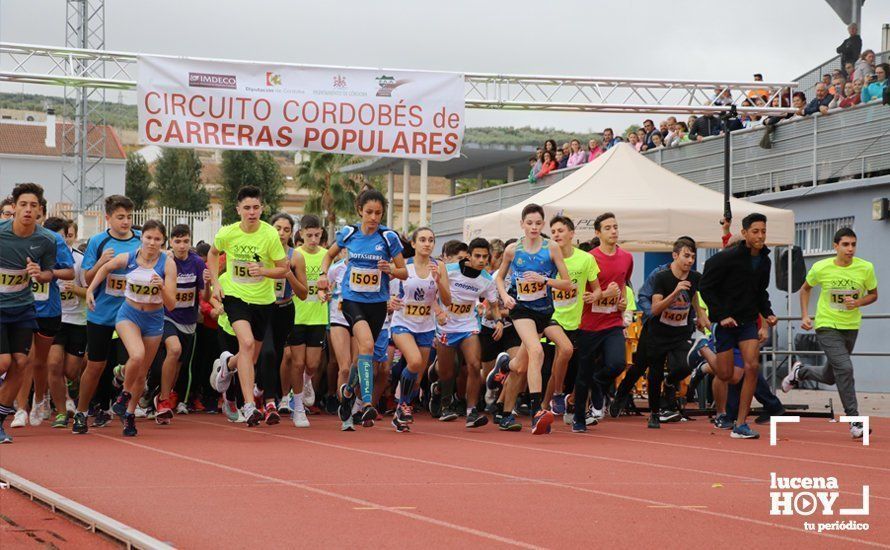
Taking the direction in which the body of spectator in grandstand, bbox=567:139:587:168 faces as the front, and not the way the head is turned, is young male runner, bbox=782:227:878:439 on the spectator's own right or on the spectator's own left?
on the spectator's own left

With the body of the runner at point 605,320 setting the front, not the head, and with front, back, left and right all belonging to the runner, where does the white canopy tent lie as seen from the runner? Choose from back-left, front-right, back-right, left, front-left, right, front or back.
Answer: back-left

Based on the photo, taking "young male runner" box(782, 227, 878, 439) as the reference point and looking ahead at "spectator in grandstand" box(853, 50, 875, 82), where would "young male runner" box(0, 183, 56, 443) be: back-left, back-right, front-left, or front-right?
back-left

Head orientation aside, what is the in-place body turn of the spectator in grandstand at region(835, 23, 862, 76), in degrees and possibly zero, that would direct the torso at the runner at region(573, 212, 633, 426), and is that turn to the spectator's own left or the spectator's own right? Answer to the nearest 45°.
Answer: approximately 45° to the spectator's own left

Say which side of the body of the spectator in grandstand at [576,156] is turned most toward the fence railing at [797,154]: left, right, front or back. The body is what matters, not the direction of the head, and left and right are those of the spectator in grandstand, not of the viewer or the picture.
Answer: left

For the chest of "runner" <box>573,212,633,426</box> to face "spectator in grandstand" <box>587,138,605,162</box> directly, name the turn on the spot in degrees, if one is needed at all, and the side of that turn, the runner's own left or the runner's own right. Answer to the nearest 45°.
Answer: approximately 135° to the runner's own left

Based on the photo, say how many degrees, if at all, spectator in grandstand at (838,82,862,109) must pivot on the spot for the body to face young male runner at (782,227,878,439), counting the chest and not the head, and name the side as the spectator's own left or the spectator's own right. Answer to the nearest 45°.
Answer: approximately 45° to the spectator's own left

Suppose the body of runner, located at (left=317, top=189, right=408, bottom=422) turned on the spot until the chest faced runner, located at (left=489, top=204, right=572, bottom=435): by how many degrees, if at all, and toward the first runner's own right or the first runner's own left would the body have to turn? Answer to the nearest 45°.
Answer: approximately 90° to the first runner's own left
